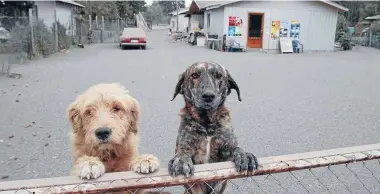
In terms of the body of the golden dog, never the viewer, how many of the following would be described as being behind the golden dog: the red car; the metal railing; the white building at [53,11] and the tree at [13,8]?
3

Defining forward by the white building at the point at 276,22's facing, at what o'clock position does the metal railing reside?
The metal railing is roughly at 12 o'clock from the white building.

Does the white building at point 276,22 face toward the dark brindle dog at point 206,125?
yes

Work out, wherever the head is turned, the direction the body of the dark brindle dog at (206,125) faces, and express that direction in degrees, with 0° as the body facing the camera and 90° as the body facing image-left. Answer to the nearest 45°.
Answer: approximately 0°

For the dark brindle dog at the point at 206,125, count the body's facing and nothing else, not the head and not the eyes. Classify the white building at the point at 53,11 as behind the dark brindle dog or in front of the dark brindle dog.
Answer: behind

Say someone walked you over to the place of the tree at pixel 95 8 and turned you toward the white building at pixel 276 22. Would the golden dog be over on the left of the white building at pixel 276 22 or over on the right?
right
